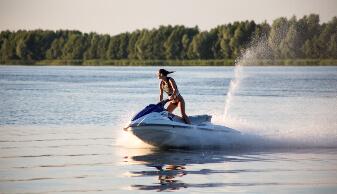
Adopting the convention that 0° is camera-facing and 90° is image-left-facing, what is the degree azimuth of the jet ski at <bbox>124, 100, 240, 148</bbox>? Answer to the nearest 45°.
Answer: approximately 90°
